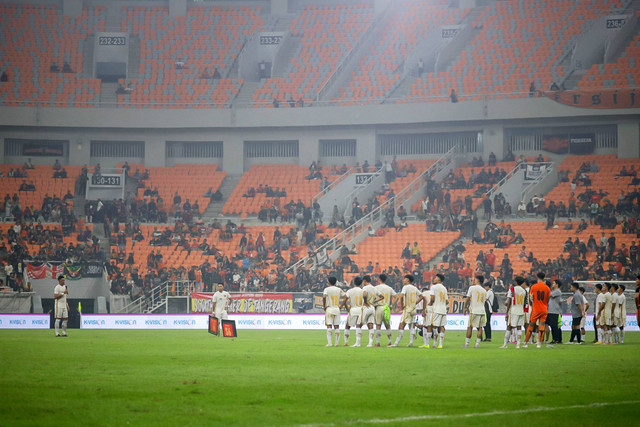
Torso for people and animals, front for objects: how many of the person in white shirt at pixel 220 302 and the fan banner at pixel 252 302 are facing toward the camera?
2

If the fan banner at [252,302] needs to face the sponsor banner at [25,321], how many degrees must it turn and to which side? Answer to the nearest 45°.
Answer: approximately 90° to its right

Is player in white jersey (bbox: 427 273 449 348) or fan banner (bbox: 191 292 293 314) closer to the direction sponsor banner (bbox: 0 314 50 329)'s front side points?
the player in white jersey

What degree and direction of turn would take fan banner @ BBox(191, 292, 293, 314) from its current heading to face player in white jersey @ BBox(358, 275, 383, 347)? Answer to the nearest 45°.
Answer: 0° — it already faces them

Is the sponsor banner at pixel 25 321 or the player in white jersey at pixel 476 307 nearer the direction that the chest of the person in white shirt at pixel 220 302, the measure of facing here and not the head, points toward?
the player in white jersey

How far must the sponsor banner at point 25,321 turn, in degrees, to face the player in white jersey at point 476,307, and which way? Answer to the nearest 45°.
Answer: approximately 45° to its left

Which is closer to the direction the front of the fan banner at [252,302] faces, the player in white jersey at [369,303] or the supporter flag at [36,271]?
the player in white jersey

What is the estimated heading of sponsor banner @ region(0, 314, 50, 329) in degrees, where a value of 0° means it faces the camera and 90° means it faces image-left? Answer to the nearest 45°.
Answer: approximately 0°

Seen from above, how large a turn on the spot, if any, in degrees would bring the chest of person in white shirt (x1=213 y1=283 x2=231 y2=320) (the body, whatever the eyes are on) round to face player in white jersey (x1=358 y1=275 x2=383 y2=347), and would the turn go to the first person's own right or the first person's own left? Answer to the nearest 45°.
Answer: approximately 45° to the first person's own left

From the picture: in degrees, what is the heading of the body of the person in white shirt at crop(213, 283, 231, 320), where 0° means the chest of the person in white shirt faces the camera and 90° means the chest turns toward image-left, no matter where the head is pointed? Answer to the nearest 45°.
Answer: approximately 0°
